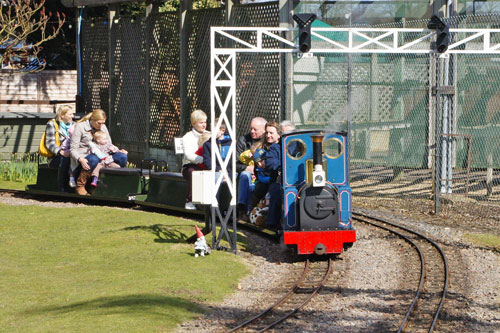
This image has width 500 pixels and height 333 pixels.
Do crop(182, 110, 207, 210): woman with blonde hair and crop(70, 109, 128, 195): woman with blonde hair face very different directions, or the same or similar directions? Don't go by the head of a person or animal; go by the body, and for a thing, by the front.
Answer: same or similar directions

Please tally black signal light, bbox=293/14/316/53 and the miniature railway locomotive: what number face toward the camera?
2

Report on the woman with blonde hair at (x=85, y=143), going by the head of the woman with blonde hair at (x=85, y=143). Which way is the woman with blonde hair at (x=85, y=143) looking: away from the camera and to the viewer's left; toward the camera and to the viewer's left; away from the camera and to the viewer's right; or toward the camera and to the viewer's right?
toward the camera and to the viewer's right

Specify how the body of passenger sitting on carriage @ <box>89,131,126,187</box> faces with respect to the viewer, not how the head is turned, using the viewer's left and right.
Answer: facing the viewer and to the right of the viewer

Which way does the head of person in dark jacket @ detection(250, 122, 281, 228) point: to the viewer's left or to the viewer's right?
to the viewer's left

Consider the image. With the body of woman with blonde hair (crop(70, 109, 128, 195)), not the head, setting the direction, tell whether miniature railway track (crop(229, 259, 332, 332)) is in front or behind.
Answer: in front

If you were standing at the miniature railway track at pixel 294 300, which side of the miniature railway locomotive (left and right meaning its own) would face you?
front

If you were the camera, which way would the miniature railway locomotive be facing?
facing the viewer

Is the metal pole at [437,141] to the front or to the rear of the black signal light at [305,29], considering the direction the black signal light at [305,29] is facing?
to the rear

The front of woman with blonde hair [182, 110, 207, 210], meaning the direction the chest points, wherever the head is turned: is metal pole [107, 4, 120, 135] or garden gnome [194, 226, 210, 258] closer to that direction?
the garden gnome

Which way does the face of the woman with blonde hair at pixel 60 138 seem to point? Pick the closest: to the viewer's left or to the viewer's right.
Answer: to the viewer's right
